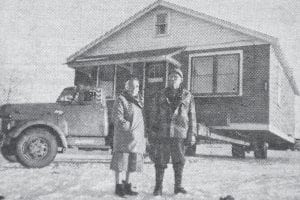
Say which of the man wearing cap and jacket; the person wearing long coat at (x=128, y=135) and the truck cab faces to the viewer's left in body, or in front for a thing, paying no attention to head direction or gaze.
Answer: the truck cab

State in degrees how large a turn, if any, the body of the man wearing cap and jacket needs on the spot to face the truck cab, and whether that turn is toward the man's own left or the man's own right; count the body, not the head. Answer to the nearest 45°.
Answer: approximately 135° to the man's own right

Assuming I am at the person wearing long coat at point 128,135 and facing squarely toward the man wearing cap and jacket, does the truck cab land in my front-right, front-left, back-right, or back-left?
back-left

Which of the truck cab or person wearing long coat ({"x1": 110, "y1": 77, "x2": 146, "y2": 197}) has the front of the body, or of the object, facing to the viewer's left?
the truck cab

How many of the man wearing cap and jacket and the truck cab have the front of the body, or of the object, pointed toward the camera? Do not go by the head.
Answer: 1

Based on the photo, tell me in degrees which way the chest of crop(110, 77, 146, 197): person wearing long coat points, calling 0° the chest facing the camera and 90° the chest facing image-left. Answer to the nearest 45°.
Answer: approximately 315°

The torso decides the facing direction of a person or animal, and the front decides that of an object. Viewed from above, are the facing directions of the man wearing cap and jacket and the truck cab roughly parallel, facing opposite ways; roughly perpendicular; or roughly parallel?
roughly perpendicular

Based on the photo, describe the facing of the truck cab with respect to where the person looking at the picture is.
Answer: facing to the left of the viewer

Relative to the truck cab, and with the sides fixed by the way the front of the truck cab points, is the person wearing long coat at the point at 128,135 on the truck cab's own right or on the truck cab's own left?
on the truck cab's own left
